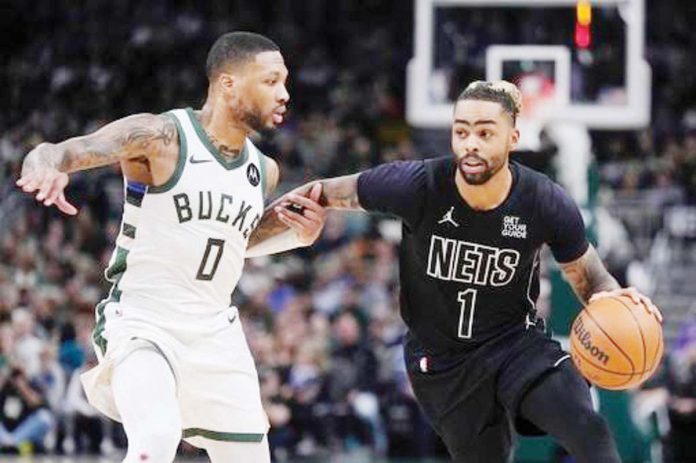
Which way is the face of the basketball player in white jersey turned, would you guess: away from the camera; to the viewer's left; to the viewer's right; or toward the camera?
to the viewer's right

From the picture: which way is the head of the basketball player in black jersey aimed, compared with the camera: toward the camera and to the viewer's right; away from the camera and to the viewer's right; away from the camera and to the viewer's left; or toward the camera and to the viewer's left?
toward the camera and to the viewer's left

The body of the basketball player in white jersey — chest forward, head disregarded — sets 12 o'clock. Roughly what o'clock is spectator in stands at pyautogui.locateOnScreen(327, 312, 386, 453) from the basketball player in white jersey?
The spectator in stands is roughly at 8 o'clock from the basketball player in white jersey.

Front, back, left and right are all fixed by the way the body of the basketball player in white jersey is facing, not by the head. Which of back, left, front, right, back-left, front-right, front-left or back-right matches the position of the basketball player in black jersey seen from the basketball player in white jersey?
front-left

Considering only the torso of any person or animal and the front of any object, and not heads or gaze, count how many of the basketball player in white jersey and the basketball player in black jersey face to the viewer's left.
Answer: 0

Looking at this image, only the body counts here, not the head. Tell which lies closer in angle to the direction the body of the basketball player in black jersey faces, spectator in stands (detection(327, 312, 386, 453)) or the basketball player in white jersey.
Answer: the basketball player in white jersey

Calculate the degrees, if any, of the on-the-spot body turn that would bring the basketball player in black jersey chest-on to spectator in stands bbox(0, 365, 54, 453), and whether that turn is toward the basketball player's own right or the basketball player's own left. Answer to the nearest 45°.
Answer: approximately 135° to the basketball player's own right

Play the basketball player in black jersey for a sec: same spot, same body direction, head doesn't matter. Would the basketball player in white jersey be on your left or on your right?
on your right

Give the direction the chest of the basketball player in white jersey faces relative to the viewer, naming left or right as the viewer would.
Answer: facing the viewer and to the right of the viewer
